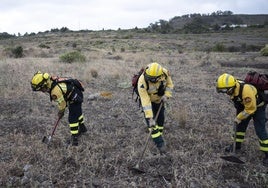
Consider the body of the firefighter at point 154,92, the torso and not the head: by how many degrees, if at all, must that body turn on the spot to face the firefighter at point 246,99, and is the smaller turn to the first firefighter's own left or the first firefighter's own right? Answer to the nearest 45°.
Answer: approximately 90° to the first firefighter's own left

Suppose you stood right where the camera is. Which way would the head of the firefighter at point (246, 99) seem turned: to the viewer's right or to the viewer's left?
to the viewer's left

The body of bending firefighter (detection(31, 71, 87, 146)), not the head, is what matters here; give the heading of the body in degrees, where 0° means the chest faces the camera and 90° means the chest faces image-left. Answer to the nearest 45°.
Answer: approximately 90°

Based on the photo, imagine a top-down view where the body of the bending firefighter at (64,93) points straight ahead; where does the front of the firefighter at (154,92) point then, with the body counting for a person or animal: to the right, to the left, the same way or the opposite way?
to the left

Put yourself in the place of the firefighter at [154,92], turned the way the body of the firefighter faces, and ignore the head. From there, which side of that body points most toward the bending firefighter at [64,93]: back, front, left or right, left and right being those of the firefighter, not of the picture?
right

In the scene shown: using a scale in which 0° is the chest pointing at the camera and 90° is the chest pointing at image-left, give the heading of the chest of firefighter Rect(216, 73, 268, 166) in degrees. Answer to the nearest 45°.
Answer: approximately 45°

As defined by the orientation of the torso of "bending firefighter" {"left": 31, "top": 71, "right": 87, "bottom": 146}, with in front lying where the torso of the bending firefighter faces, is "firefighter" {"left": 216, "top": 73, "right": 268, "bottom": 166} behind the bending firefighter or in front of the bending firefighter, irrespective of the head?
behind

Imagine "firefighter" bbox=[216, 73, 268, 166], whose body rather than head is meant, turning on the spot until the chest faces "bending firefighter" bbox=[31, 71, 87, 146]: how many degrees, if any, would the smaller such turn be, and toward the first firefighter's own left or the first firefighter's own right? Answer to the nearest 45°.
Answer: approximately 45° to the first firefighter's own right
